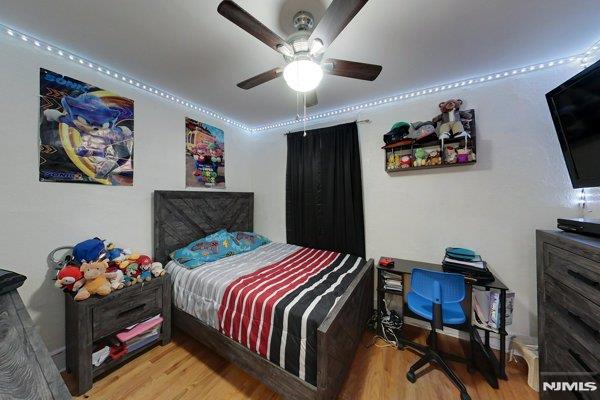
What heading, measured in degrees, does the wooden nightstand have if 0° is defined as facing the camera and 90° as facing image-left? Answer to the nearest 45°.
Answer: approximately 315°

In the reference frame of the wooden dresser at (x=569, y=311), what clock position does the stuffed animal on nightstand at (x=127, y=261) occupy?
The stuffed animal on nightstand is roughly at 12 o'clock from the wooden dresser.

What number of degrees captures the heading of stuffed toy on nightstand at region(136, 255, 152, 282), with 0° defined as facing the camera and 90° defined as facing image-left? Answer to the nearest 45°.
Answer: approximately 315°

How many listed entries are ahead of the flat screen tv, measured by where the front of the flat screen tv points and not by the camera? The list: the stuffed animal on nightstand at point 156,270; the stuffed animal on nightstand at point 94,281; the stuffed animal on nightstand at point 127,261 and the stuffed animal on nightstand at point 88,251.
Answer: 4

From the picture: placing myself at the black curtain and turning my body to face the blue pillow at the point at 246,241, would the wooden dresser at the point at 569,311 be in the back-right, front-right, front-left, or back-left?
back-left

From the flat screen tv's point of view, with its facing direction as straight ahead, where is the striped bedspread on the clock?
The striped bedspread is roughly at 12 o'clock from the flat screen tv.

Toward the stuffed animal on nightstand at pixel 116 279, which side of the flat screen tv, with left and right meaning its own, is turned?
front

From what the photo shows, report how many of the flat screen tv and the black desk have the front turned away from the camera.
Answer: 0

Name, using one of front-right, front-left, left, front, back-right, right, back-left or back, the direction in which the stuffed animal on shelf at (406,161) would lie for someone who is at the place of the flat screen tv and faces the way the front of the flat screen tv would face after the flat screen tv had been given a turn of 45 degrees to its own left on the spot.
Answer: right
